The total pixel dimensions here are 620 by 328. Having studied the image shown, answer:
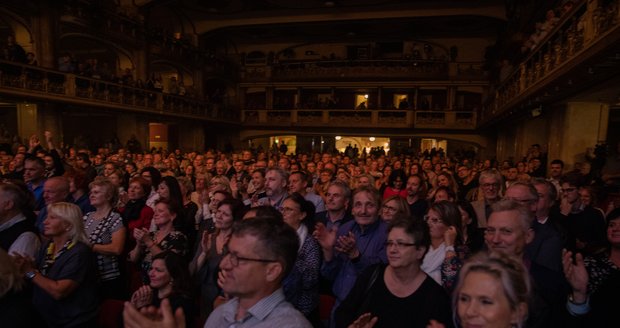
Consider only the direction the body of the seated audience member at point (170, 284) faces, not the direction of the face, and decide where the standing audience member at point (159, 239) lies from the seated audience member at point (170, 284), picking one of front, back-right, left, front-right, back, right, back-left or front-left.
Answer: back-right

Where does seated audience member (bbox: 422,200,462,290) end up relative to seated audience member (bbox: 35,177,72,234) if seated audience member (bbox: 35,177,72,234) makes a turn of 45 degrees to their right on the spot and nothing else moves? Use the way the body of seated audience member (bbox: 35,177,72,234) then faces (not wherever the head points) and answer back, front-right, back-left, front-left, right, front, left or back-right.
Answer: back-left

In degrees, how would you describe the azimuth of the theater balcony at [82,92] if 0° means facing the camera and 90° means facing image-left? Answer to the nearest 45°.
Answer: approximately 315°

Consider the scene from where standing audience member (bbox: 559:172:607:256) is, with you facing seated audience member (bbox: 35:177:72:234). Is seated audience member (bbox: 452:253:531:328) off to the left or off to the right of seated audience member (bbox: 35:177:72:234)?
left

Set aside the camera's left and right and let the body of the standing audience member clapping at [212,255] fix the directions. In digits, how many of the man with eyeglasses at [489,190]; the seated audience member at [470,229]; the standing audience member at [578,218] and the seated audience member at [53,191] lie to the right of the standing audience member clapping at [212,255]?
1

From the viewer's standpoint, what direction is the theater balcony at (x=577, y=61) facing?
to the viewer's left

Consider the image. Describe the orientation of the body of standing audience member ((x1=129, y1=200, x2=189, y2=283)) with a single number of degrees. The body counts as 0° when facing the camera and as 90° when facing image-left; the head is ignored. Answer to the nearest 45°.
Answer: approximately 45°

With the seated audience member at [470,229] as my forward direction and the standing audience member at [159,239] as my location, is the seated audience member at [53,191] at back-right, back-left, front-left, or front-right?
back-left

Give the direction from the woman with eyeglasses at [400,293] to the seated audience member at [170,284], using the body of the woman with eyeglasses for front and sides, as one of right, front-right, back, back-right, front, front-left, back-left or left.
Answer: front-right

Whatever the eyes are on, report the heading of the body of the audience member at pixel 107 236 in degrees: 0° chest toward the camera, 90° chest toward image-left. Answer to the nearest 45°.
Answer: approximately 45°

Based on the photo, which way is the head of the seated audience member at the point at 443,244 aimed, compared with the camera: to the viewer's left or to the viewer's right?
to the viewer's left
